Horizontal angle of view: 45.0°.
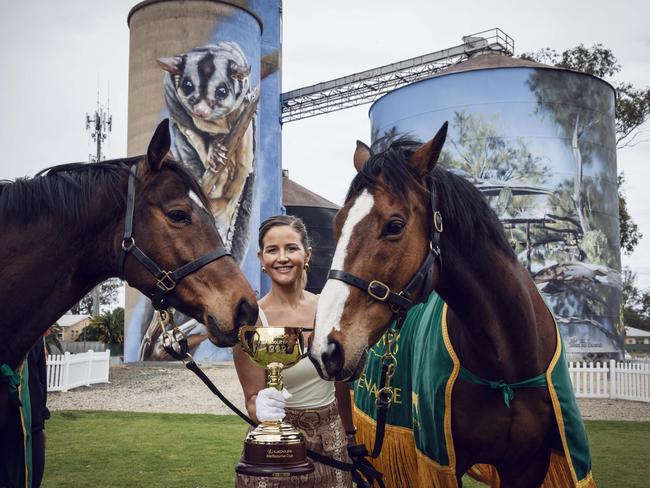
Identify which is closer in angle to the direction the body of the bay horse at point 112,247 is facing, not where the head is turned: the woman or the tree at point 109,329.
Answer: the woman

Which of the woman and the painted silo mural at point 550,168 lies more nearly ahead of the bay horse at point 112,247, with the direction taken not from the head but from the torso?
the woman

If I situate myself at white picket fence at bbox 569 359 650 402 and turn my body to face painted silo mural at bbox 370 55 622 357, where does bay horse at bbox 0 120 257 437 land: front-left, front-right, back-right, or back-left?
back-left

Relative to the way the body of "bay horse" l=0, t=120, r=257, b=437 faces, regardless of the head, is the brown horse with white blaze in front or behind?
in front

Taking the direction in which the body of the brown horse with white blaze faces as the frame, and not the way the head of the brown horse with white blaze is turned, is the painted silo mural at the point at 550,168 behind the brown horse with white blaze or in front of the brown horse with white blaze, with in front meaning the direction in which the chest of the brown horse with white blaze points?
behind

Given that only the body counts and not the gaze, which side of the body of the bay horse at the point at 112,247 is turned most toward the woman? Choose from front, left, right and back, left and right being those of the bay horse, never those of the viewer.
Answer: front

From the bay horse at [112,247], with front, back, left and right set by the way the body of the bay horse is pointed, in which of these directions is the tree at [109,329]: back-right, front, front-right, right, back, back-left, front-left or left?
left

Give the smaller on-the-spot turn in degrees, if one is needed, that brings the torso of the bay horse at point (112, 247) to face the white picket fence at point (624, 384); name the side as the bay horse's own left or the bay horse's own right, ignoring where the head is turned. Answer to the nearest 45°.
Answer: approximately 45° to the bay horse's own left

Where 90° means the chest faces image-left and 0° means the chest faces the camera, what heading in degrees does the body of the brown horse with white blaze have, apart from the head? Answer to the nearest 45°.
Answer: approximately 0°

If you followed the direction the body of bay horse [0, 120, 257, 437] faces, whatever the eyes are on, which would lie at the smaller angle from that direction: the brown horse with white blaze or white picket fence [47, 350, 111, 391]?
the brown horse with white blaze

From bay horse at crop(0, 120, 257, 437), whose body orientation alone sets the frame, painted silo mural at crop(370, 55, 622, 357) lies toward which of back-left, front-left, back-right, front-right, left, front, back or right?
front-left

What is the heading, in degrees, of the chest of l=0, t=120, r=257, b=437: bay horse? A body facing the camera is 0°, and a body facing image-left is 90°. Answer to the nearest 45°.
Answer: approximately 270°
